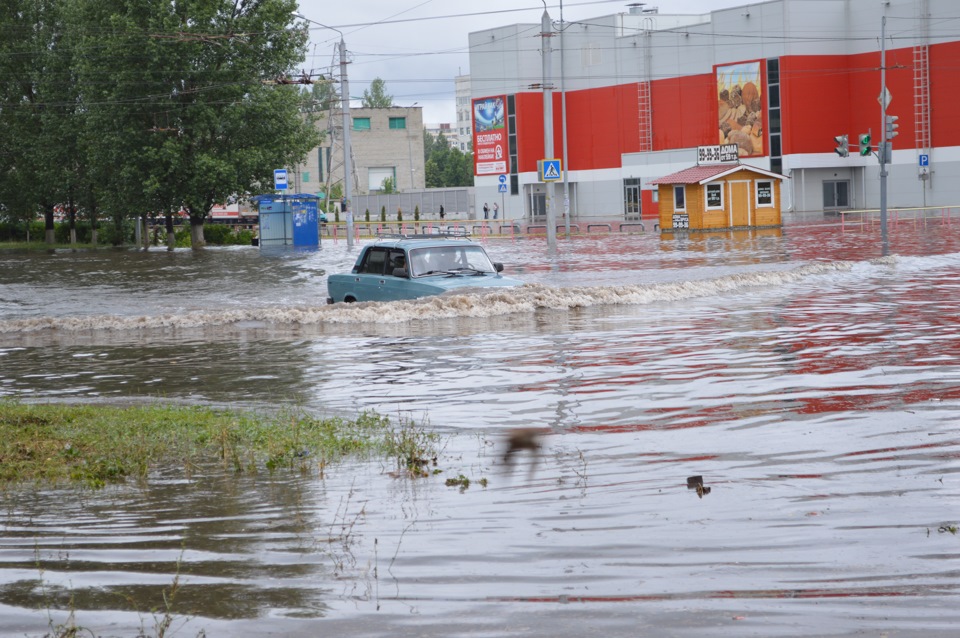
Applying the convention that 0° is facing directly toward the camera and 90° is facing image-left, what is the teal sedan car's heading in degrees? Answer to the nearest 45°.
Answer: approximately 315°

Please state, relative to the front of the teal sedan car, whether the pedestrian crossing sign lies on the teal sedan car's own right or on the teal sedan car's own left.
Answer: on the teal sedan car's own left
